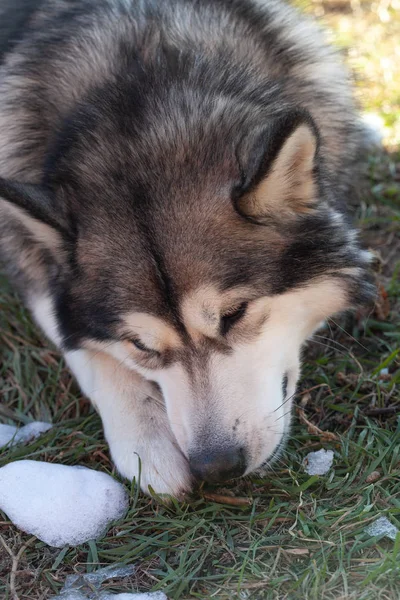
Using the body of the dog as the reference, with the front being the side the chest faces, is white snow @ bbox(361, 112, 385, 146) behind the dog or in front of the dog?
behind

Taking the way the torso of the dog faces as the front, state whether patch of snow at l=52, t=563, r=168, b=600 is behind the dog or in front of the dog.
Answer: in front

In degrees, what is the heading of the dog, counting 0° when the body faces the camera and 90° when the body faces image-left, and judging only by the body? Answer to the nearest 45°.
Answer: approximately 0°

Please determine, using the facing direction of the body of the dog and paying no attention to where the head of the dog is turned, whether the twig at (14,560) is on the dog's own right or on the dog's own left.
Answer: on the dog's own right

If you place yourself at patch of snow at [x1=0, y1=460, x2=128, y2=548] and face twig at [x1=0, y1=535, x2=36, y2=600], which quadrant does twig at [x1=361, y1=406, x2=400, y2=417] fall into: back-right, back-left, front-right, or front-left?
back-left

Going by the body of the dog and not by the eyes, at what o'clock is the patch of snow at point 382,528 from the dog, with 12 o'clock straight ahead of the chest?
The patch of snow is roughly at 11 o'clock from the dog.
